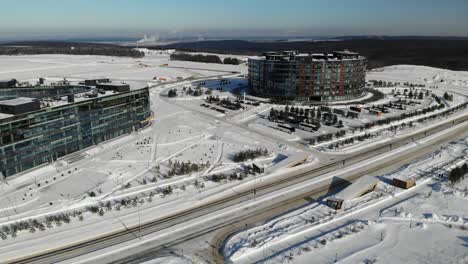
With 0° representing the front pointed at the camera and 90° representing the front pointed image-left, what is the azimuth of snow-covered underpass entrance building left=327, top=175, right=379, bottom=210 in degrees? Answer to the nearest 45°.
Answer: approximately 45°
